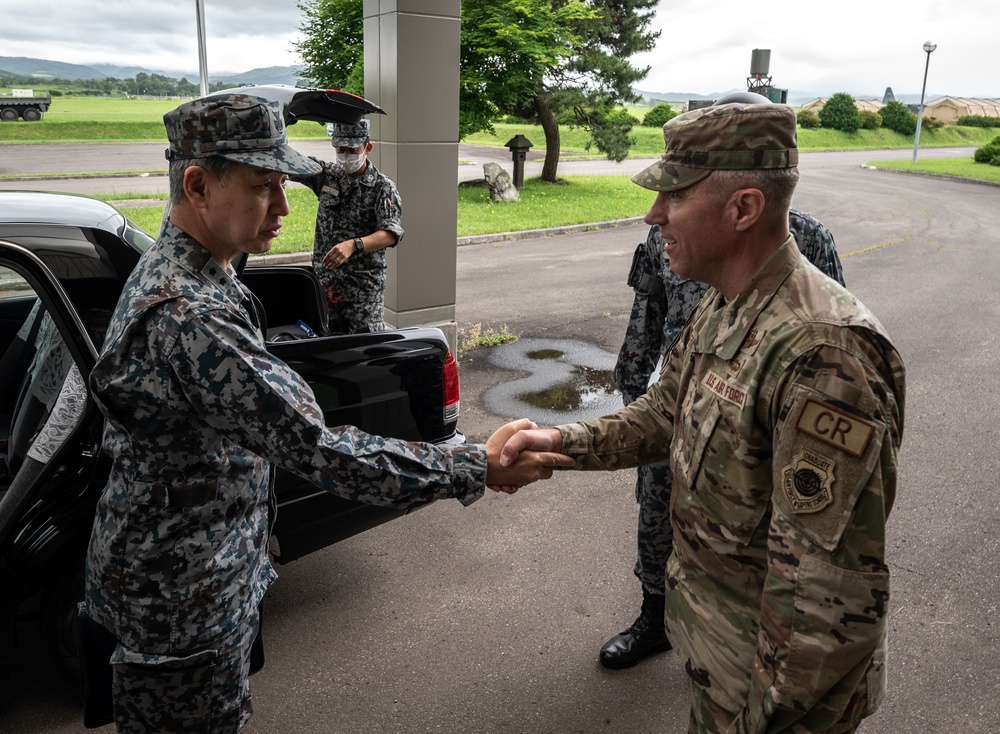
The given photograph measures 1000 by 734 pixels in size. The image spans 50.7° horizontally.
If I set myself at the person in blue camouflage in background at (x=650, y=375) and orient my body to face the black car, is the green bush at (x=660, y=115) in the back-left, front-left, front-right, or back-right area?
back-right

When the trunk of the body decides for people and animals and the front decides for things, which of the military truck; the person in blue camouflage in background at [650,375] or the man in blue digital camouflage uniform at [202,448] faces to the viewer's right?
the man in blue digital camouflage uniform

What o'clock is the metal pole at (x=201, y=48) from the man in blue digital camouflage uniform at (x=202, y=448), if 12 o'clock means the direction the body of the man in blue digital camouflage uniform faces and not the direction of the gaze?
The metal pole is roughly at 9 o'clock from the man in blue digital camouflage uniform.

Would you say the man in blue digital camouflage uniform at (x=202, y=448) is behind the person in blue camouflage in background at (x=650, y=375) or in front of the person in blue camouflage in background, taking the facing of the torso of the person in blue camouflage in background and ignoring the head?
in front

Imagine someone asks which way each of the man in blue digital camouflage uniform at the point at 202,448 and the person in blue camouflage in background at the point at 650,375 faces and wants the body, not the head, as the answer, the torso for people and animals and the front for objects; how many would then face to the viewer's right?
1

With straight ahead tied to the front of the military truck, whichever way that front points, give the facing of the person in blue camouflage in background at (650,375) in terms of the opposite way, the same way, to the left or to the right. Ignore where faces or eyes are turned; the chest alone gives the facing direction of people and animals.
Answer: the same way

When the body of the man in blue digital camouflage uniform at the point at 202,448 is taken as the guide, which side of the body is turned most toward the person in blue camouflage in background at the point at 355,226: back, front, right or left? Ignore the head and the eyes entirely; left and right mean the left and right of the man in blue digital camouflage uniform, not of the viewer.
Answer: left

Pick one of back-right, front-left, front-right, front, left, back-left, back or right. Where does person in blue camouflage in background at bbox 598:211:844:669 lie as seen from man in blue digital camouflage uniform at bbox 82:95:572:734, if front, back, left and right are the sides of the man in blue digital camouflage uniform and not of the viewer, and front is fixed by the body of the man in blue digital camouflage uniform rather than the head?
front-left

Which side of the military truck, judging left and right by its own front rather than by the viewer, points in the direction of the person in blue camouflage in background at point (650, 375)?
left

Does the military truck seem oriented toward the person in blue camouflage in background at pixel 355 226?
no

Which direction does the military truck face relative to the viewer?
to the viewer's left

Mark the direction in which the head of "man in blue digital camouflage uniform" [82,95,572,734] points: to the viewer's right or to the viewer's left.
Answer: to the viewer's right

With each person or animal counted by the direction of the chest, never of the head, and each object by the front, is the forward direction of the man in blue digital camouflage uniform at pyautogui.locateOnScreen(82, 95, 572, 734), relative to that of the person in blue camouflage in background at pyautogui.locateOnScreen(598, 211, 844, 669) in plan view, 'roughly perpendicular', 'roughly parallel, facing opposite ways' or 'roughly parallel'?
roughly parallel, facing opposite ways

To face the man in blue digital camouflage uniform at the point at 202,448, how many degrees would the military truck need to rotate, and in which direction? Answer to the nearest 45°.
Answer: approximately 90° to its left

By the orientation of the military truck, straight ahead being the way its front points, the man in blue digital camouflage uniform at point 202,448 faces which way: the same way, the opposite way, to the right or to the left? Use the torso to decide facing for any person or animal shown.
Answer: the opposite way

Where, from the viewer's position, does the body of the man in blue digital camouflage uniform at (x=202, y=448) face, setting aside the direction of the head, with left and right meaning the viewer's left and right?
facing to the right of the viewer

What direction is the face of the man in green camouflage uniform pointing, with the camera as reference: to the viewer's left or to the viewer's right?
to the viewer's left

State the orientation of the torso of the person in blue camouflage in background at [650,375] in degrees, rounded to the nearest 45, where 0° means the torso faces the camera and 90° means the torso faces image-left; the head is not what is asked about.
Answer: approximately 45°
